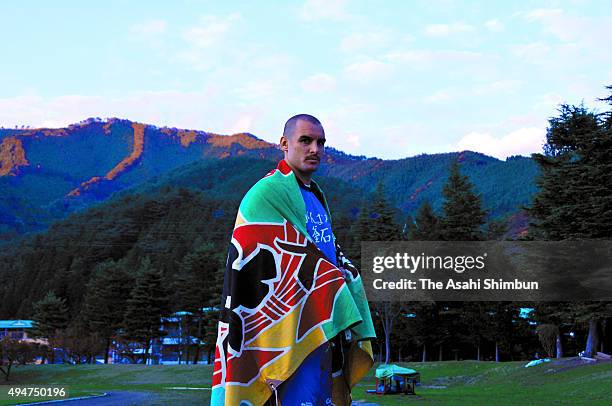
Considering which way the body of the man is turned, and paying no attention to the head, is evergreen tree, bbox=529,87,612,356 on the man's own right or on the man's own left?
on the man's own left

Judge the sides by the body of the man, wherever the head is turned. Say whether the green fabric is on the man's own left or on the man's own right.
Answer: on the man's own left

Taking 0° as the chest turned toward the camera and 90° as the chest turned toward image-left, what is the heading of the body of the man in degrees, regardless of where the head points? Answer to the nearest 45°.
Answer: approximately 315°
